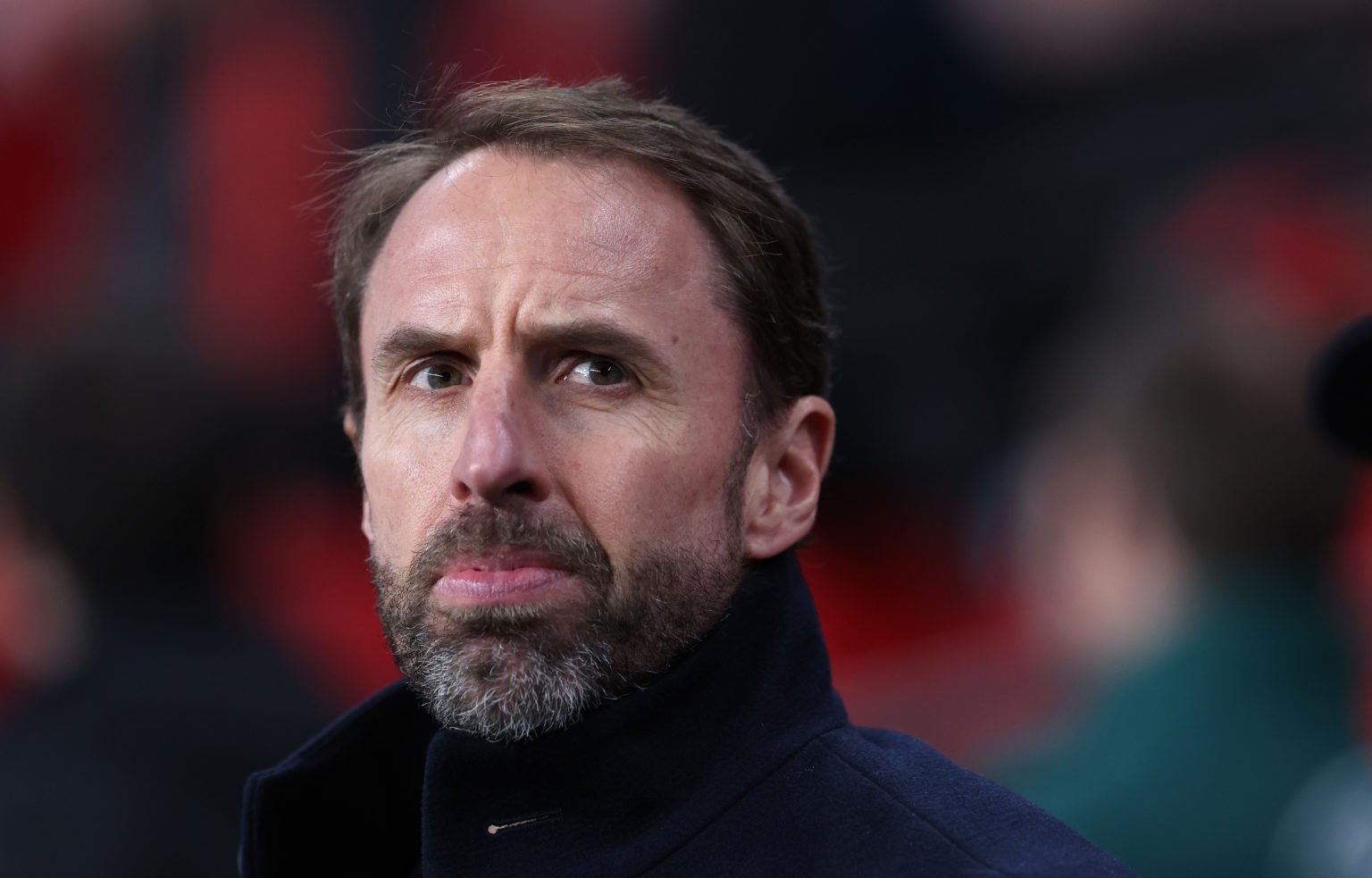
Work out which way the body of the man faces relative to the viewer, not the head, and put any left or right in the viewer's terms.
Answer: facing the viewer and to the left of the viewer

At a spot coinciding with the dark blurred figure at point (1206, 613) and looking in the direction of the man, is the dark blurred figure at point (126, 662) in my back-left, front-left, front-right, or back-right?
front-right

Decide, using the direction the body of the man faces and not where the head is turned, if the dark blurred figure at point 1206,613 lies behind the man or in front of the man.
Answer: behind

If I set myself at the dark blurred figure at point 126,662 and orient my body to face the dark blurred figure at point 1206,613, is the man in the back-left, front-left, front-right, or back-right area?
front-right

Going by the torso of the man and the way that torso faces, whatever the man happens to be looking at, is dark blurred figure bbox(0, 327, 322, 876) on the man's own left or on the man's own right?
on the man's own right

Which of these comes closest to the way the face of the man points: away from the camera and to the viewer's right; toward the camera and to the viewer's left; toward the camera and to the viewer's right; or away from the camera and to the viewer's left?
toward the camera and to the viewer's left
